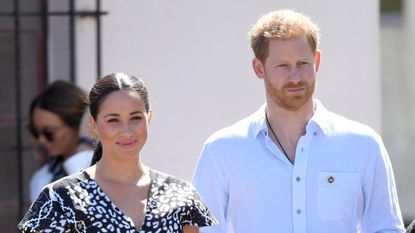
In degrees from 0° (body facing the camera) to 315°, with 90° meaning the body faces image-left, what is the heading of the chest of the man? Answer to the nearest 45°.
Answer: approximately 0°

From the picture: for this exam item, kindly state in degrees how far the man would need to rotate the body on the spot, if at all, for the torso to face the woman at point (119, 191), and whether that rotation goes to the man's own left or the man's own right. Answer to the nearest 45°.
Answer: approximately 45° to the man's own right

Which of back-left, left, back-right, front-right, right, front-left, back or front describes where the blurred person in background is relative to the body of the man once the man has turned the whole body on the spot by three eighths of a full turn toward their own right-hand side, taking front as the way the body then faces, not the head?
front
